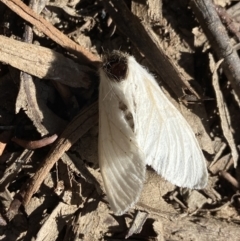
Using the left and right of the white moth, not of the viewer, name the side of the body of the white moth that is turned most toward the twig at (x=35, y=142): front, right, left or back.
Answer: left

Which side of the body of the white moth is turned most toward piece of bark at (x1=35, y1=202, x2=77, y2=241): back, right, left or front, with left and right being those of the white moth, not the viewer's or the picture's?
left

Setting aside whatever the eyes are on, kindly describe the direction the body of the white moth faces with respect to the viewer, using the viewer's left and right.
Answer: facing away from the viewer
